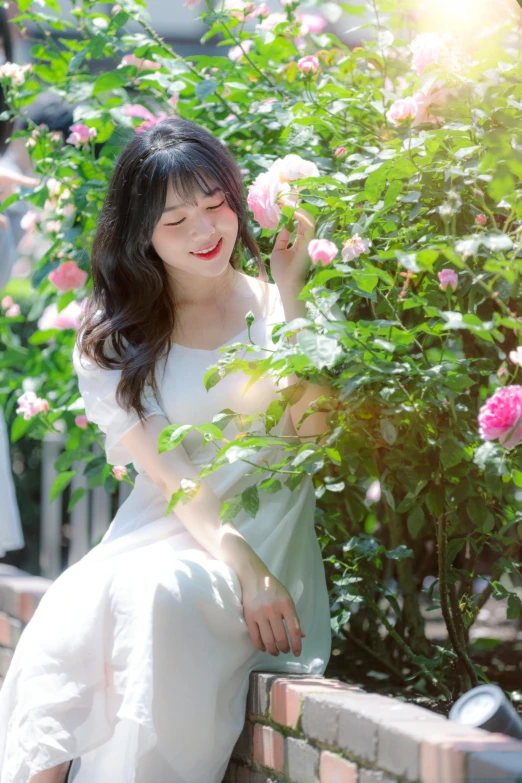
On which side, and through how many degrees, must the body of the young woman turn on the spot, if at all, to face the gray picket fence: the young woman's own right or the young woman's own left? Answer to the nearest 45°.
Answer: approximately 180°

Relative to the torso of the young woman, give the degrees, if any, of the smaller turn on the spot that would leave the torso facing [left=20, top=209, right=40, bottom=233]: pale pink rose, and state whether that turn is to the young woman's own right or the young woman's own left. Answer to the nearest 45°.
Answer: approximately 180°

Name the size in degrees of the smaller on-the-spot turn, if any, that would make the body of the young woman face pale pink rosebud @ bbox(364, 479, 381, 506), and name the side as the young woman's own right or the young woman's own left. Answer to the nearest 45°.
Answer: approximately 135° to the young woman's own left

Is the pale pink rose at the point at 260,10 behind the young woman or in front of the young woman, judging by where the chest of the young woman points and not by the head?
behind

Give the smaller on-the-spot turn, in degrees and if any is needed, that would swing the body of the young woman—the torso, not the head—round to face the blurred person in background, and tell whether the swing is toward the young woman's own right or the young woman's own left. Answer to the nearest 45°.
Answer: approximately 180°

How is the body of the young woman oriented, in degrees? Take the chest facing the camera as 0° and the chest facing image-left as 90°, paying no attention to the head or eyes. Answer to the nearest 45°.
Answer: approximately 0°
